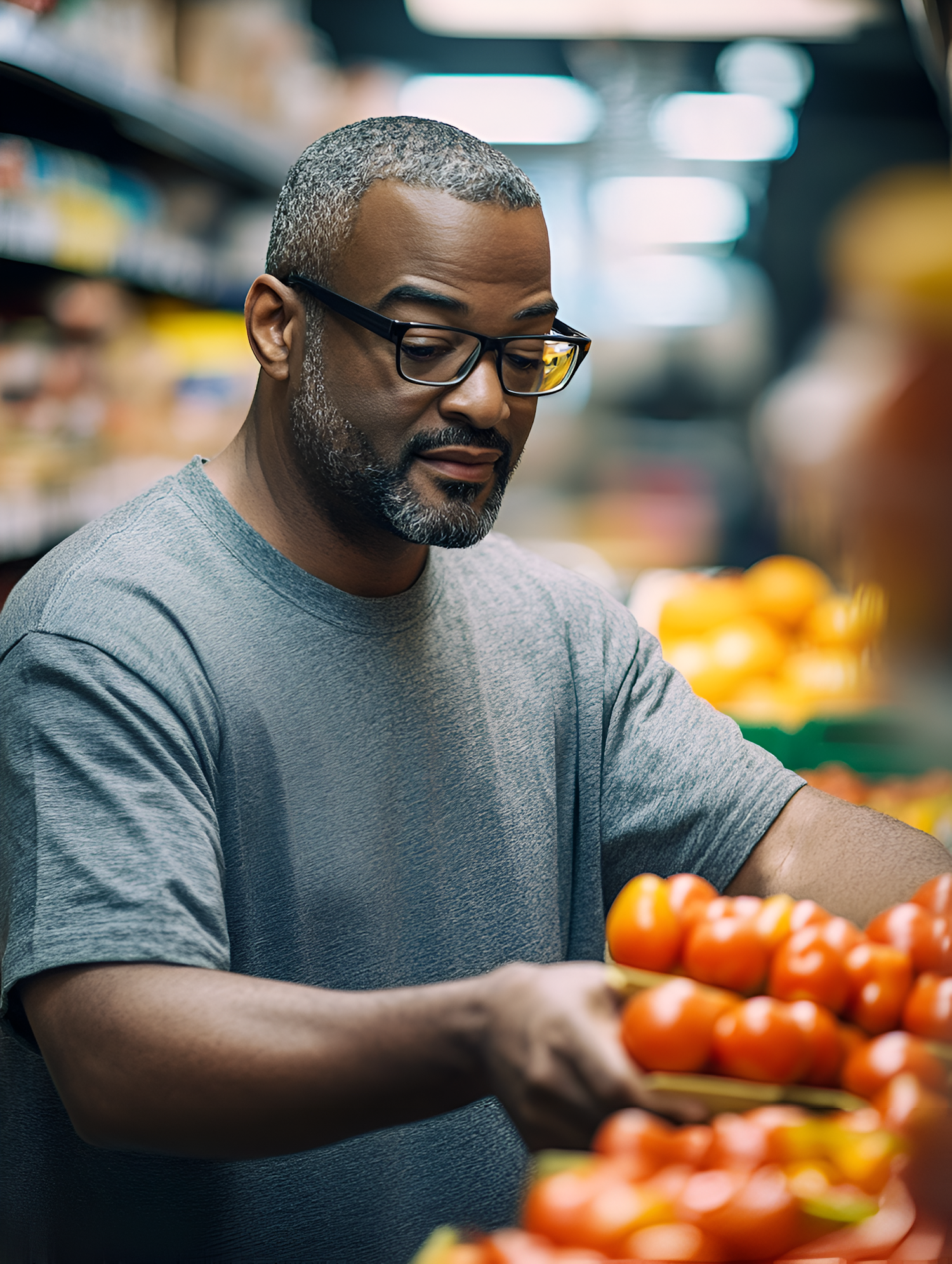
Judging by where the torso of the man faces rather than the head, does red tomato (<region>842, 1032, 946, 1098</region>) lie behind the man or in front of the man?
in front

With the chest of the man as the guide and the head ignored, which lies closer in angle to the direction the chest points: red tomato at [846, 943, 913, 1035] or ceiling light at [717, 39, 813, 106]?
the red tomato

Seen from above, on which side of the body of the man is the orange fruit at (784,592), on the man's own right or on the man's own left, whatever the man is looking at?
on the man's own left

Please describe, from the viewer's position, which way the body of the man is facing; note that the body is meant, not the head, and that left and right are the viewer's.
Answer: facing the viewer and to the right of the viewer

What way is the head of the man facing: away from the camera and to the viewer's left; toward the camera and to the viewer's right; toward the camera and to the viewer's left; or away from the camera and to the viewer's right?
toward the camera and to the viewer's right

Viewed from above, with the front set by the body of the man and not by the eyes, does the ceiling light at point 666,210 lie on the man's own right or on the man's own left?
on the man's own left

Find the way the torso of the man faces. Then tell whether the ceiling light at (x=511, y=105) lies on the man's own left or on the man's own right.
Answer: on the man's own left

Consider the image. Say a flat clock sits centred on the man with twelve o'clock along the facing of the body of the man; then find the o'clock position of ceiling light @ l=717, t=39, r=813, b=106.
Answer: The ceiling light is roughly at 8 o'clock from the man.

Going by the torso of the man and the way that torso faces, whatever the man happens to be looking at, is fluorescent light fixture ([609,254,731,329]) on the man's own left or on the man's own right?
on the man's own left

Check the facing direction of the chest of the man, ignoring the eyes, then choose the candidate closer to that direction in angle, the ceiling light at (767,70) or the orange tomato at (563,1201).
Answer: the orange tomato

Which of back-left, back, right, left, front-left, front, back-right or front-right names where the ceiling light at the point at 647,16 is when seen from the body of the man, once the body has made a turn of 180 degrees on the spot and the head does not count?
front-right
